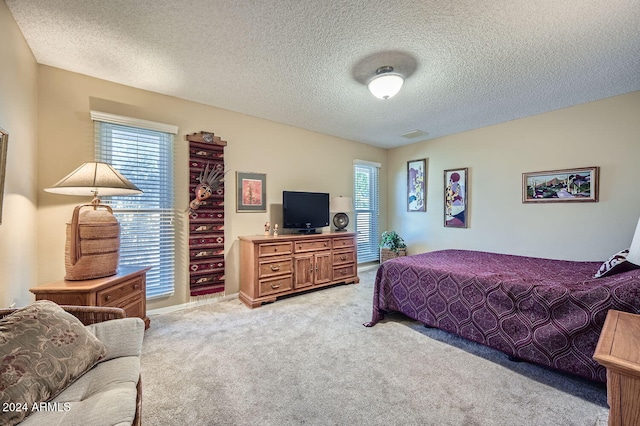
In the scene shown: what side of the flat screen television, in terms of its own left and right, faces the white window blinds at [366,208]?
left

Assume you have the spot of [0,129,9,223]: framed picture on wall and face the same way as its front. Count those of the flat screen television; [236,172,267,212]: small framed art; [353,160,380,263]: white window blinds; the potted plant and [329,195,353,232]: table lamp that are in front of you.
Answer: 5

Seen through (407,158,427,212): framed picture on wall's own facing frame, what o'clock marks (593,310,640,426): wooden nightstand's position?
The wooden nightstand is roughly at 10 o'clock from the framed picture on wall.

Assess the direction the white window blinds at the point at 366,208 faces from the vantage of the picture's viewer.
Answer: facing the viewer and to the right of the viewer

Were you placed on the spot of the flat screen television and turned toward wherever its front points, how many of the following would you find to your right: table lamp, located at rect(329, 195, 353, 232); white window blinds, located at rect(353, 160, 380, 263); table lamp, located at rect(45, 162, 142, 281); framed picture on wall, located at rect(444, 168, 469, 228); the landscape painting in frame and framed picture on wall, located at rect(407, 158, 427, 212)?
1

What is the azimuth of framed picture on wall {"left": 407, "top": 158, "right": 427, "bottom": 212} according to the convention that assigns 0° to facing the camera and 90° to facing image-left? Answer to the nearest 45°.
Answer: approximately 45°

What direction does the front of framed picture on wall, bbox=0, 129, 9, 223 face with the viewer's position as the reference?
facing to the right of the viewer

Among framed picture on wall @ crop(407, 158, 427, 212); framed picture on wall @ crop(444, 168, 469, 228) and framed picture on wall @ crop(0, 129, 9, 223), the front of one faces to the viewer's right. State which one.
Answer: framed picture on wall @ crop(0, 129, 9, 223)

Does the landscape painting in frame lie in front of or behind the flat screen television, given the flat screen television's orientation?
in front

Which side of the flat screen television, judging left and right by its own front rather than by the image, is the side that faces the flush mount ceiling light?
front

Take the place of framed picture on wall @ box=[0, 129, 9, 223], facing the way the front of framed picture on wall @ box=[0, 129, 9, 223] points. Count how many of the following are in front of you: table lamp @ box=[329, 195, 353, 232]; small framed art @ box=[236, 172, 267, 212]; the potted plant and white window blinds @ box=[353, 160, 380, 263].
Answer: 4

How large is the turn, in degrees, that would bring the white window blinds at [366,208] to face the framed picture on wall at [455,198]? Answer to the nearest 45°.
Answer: approximately 45° to its left

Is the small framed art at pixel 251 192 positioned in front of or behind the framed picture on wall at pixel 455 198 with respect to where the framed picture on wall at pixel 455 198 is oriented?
in front

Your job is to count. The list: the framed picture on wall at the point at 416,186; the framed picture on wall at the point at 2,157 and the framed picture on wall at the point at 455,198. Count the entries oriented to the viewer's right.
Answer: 1

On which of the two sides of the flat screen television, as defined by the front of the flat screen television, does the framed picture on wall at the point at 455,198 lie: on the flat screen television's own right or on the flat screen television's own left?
on the flat screen television's own left

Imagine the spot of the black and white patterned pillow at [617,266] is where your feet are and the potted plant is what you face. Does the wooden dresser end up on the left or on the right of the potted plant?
left

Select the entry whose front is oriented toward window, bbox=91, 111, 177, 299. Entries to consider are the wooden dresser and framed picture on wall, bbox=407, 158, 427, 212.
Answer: the framed picture on wall
